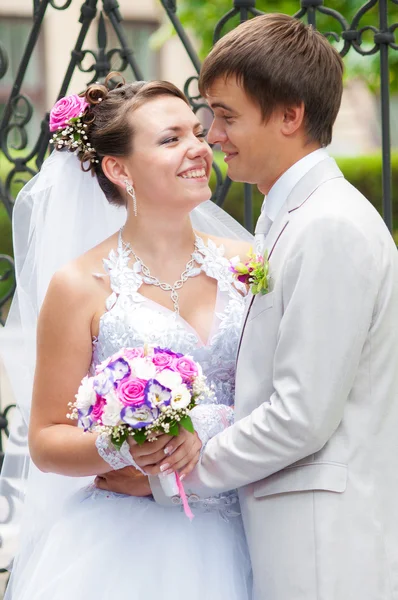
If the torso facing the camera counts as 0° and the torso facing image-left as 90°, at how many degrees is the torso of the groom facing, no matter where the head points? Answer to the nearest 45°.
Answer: approximately 90°

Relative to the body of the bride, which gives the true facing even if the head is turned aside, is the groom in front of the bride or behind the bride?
in front

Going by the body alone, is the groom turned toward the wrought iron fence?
no

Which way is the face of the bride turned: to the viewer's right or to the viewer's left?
to the viewer's right

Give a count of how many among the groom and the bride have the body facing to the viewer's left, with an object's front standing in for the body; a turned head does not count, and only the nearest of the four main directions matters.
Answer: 1

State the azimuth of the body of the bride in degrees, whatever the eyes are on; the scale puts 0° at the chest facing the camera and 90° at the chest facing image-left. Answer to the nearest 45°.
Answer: approximately 315°
